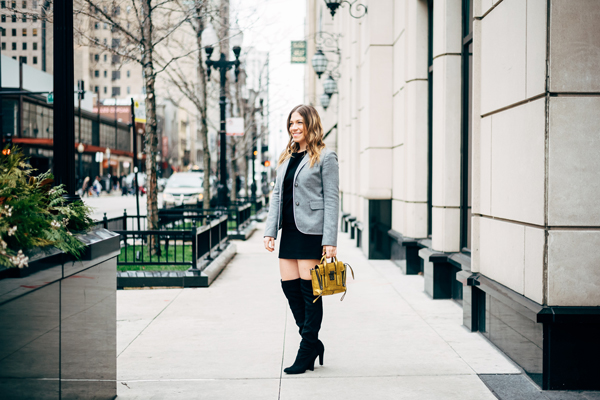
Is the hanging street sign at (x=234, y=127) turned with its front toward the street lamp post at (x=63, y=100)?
yes

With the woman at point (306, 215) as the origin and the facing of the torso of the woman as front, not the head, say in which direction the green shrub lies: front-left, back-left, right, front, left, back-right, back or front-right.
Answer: front

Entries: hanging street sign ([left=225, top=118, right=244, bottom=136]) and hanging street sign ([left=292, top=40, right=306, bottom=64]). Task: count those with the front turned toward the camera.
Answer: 2

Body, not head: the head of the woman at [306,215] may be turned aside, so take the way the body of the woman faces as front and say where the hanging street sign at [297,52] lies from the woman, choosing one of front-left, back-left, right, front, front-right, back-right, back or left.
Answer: back-right

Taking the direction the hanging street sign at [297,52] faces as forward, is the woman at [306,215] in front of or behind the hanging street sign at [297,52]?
in front

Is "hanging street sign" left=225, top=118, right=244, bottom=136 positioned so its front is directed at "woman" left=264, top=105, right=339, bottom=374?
yes

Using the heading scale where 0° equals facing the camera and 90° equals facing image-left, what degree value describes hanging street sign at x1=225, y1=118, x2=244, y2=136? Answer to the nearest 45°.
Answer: approximately 0°

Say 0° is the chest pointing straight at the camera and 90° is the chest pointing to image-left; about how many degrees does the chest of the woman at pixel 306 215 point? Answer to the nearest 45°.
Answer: approximately 45°

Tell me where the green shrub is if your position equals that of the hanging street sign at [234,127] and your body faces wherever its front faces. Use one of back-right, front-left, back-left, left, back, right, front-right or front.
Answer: front

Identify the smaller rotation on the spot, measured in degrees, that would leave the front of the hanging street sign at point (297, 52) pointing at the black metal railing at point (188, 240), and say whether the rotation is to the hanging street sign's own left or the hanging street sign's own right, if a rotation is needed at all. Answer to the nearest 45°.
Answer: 0° — it already faces it

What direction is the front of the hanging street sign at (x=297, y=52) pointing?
toward the camera
